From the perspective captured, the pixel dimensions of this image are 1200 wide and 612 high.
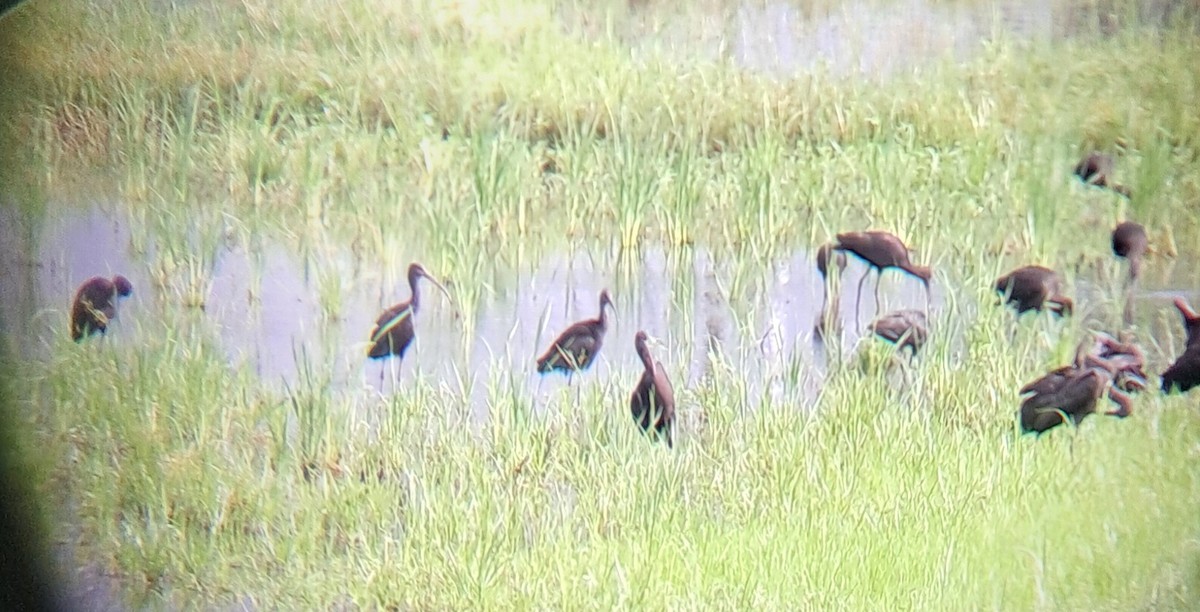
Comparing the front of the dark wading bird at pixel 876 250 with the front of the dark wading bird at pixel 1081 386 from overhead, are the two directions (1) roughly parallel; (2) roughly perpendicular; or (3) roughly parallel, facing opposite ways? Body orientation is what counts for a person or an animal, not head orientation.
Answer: roughly parallel

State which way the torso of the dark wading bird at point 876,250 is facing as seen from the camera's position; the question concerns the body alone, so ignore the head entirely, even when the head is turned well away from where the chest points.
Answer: to the viewer's right

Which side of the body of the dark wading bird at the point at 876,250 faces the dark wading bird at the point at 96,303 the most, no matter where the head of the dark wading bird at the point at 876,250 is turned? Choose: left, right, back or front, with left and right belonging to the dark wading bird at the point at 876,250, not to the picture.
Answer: back

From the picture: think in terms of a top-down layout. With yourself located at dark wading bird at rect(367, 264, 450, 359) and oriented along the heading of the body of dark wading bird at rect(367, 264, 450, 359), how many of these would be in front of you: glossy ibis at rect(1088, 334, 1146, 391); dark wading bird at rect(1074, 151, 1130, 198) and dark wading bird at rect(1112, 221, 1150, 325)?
3

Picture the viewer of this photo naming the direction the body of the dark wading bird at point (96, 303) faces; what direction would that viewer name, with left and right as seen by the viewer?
facing to the right of the viewer

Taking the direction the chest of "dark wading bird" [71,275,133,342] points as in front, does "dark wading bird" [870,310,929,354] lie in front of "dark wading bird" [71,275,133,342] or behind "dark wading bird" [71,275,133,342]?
in front

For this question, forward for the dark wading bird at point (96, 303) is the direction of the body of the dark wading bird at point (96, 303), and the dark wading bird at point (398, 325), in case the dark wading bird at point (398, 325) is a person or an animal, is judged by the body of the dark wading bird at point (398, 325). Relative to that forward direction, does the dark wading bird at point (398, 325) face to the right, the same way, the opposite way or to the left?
the same way

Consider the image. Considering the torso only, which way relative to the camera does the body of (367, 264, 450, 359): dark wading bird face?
to the viewer's right

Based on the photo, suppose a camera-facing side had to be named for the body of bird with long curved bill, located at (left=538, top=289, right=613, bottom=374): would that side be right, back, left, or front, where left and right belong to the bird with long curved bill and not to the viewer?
right

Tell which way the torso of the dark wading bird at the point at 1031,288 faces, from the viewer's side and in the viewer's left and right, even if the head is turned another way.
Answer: facing to the right of the viewer
